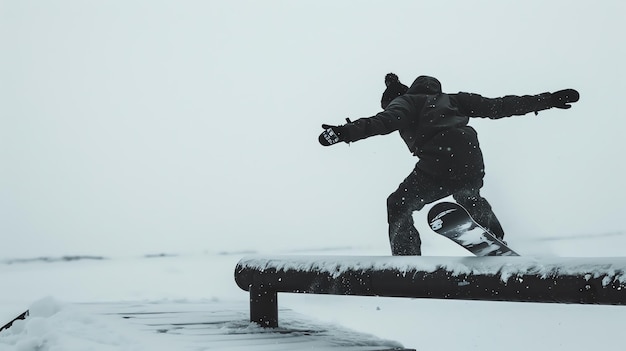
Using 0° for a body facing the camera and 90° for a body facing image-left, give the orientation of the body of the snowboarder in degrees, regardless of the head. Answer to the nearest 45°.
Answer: approximately 135°
